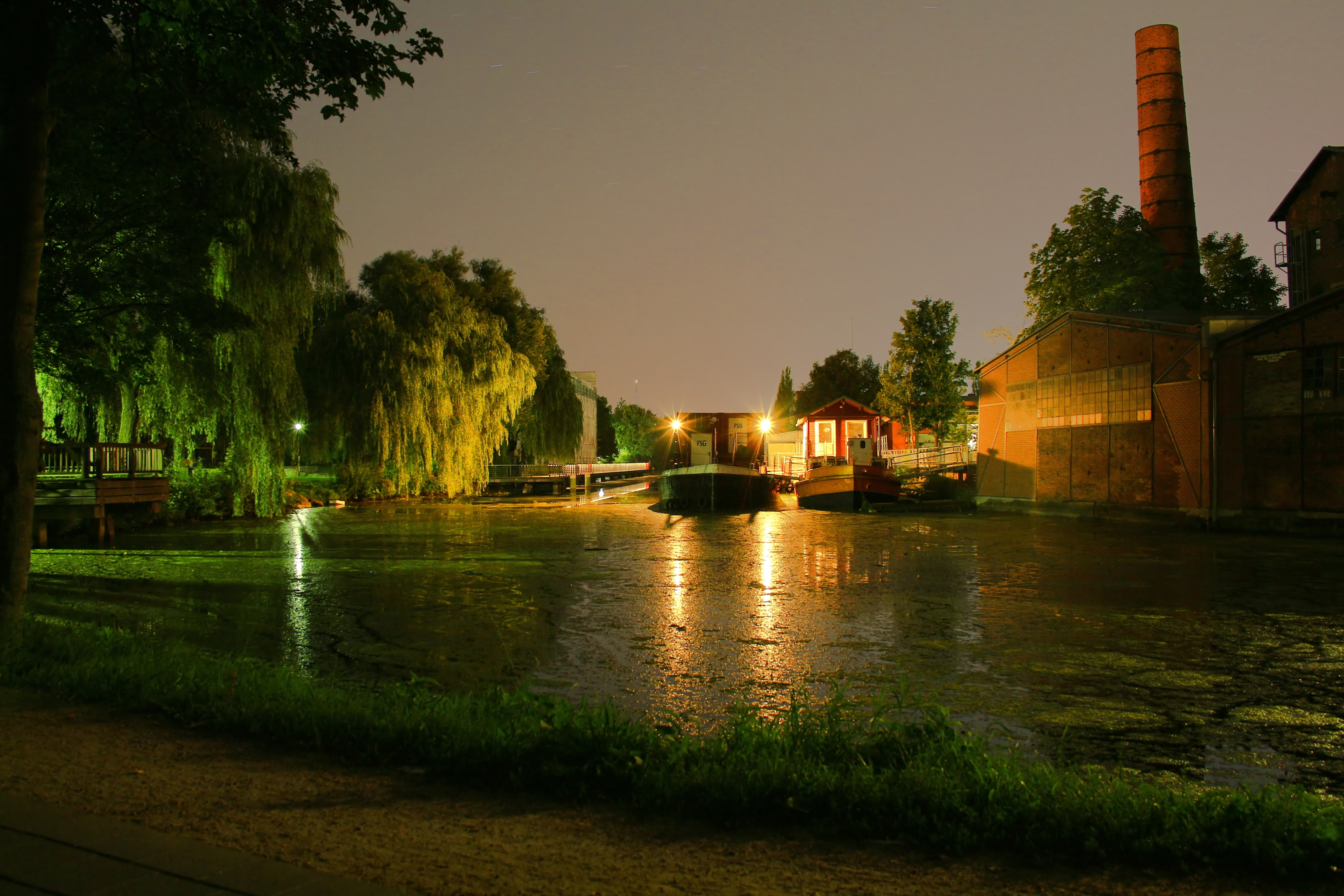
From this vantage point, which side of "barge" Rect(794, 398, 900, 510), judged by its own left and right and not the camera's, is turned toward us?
front

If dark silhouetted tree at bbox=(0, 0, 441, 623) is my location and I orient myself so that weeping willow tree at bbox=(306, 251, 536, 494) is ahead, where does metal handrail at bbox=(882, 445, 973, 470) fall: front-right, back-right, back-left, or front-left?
front-right

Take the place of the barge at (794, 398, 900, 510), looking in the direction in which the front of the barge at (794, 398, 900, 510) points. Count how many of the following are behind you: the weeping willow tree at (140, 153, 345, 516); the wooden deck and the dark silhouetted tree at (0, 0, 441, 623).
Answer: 0

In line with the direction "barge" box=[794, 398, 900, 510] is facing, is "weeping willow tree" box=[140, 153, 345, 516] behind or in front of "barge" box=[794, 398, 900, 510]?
in front

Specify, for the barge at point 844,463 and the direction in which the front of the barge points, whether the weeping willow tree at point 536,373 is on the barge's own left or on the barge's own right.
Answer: on the barge's own right

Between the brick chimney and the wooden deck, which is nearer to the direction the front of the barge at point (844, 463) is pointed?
the wooden deck

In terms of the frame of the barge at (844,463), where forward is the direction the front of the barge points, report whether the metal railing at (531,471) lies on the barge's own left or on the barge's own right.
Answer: on the barge's own right

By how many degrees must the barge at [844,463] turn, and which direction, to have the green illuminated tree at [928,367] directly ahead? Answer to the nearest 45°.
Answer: approximately 180°

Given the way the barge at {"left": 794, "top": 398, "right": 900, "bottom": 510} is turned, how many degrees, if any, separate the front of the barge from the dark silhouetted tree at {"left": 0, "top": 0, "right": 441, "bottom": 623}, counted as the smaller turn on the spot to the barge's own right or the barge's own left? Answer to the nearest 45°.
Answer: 0° — it already faces it

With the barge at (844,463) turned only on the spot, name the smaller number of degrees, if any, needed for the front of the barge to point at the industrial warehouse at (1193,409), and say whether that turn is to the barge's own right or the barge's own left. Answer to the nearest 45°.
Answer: approximately 45° to the barge's own left

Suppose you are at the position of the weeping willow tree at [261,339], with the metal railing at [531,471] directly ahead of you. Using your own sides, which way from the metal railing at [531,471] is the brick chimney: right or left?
right
